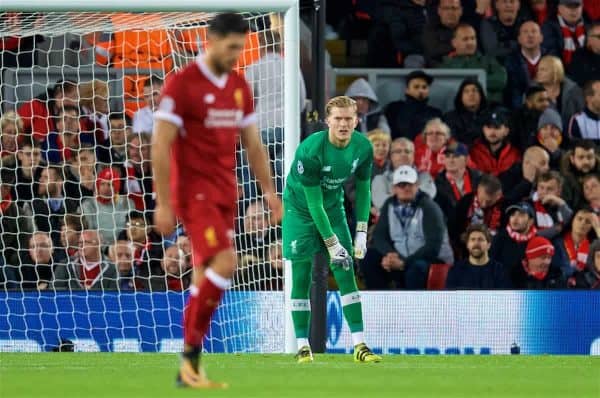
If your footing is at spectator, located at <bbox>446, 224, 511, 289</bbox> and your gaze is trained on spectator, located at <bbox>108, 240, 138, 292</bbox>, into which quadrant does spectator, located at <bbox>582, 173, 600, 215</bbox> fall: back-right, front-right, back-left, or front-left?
back-right

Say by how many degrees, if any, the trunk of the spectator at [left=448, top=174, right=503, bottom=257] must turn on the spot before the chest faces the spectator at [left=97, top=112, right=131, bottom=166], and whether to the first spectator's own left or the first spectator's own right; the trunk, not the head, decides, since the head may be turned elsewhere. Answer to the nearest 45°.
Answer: approximately 90° to the first spectator's own right

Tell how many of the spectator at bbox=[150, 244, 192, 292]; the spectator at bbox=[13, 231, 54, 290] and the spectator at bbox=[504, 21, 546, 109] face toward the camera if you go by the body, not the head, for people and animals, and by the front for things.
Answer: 3

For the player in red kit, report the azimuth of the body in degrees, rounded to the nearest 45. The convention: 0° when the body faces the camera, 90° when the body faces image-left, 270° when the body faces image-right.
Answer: approximately 315°

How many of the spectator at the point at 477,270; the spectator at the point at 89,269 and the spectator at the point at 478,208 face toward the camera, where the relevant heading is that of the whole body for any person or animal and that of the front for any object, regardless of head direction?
3

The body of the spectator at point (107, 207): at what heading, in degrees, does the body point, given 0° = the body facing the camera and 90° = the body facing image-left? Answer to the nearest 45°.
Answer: approximately 0°
